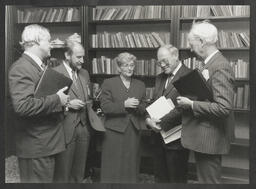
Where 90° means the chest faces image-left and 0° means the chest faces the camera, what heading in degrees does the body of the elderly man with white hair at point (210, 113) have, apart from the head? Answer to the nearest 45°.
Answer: approximately 90°

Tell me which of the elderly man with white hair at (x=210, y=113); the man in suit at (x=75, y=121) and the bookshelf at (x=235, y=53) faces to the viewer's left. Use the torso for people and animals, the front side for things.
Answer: the elderly man with white hair

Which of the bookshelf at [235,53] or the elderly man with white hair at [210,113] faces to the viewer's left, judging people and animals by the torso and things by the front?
the elderly man with white hair

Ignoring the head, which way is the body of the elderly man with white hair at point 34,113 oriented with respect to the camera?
to the viewer's right

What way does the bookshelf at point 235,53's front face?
toward the camera

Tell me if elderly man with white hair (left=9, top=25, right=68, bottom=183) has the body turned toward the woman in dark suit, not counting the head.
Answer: yes

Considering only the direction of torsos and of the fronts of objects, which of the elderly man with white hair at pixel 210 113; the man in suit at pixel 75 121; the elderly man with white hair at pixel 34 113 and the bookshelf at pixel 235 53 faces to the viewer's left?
the elderly man with white hair at pixel 210 113

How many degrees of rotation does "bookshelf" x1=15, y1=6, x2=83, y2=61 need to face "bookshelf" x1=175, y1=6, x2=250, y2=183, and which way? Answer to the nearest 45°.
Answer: approximately 90° to its left

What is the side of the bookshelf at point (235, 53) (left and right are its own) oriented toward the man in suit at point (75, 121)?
right

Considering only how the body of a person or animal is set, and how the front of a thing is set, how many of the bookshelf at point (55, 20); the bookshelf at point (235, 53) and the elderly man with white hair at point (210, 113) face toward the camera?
2

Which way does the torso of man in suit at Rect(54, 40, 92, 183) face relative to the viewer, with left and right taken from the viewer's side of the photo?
facing the viewer and to the right of the viewer
